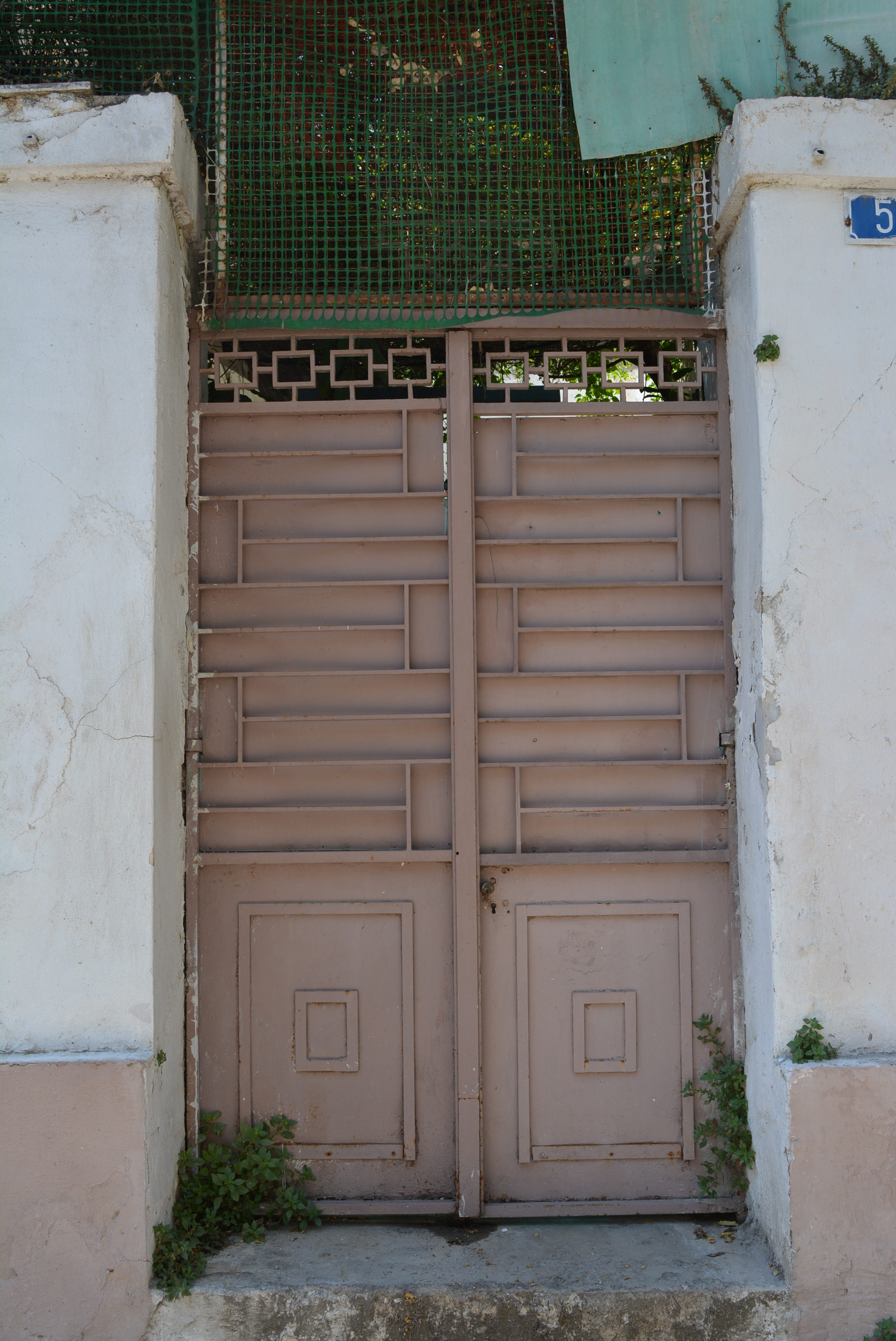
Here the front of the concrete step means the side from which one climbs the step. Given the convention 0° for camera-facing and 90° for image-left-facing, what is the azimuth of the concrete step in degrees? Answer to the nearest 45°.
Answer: approximately 0°

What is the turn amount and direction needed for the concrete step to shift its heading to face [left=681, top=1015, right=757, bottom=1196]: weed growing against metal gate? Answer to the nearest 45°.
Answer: approximately 135° to its left

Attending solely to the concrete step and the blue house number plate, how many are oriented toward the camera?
2
